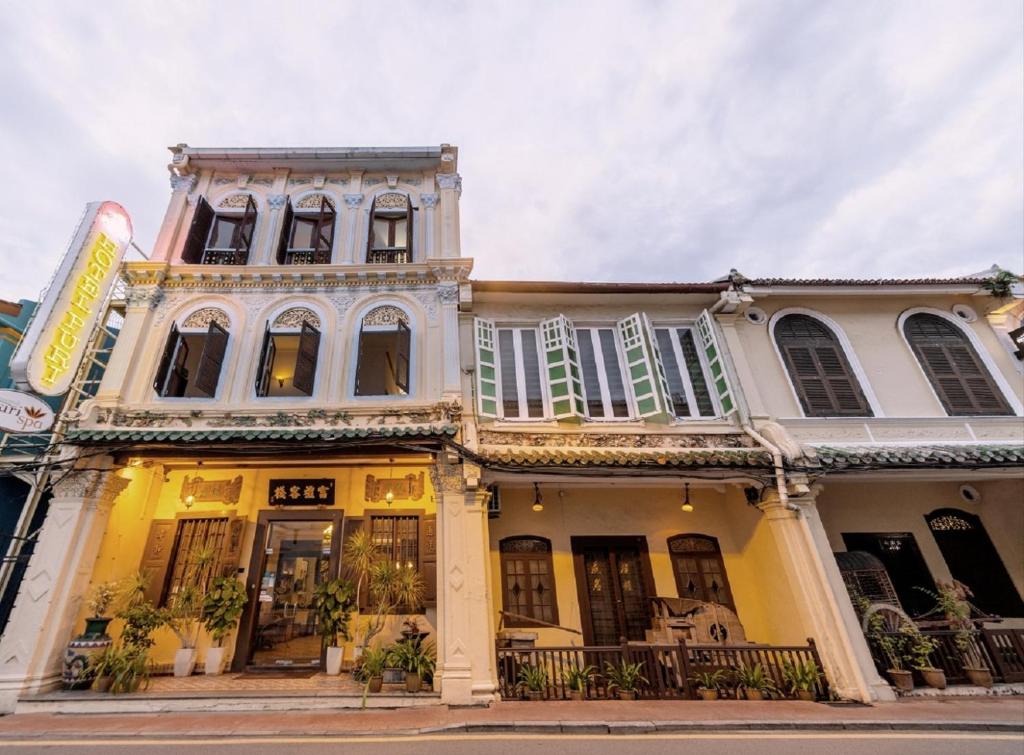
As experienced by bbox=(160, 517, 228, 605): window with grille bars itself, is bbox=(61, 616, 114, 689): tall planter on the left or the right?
on its right

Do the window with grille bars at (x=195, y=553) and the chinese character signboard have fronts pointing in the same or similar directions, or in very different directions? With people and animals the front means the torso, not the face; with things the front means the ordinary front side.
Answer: same or similar directions

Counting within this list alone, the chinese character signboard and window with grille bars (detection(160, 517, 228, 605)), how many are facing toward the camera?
2

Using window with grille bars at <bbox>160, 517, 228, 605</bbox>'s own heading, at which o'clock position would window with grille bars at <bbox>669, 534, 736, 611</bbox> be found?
window with grille bars at <bbox>669, 534, 736, 611</bbox> is roughly at 10 o'clock from window with grille bars at <bbox>160, 517, 228, 605</bbox>.

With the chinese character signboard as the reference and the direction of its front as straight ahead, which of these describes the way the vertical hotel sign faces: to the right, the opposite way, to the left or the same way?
to the left

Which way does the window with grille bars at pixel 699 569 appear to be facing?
toward the camera

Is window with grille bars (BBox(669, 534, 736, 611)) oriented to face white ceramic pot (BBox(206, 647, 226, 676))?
no

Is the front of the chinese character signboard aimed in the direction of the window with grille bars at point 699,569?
no

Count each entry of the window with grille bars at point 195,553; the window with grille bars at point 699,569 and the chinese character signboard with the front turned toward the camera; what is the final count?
3

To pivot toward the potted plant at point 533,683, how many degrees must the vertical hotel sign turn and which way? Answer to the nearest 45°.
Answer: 0° — it already faces it

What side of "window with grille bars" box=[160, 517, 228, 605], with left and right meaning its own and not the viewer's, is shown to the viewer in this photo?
front

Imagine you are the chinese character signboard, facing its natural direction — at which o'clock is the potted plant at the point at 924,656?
The potted plant is roughly at 10 o'clock from the chinese character signboard.

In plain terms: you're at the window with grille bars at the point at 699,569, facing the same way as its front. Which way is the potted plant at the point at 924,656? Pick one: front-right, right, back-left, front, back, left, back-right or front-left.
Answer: left

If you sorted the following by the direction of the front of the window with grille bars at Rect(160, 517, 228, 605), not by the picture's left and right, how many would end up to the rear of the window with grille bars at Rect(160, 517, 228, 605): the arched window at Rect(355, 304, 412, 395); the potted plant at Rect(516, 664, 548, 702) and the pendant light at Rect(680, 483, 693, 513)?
0

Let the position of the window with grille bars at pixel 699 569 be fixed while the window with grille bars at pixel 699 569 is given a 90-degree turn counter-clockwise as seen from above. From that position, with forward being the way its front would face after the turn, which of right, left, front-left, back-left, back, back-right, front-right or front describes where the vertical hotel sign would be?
back-right

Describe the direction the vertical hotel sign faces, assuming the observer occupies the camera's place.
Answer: facing the viewer and to the right of the viewer

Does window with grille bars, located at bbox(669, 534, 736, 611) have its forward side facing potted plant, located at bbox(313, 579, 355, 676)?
no
